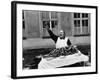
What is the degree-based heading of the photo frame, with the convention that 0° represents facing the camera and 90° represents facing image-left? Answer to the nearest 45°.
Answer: approximately 315°
